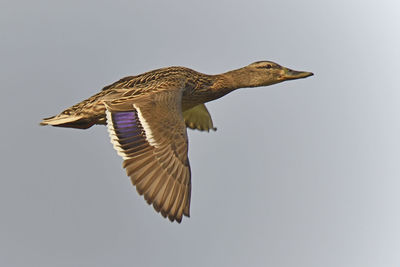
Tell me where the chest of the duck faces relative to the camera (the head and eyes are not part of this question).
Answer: to the viewer's right
